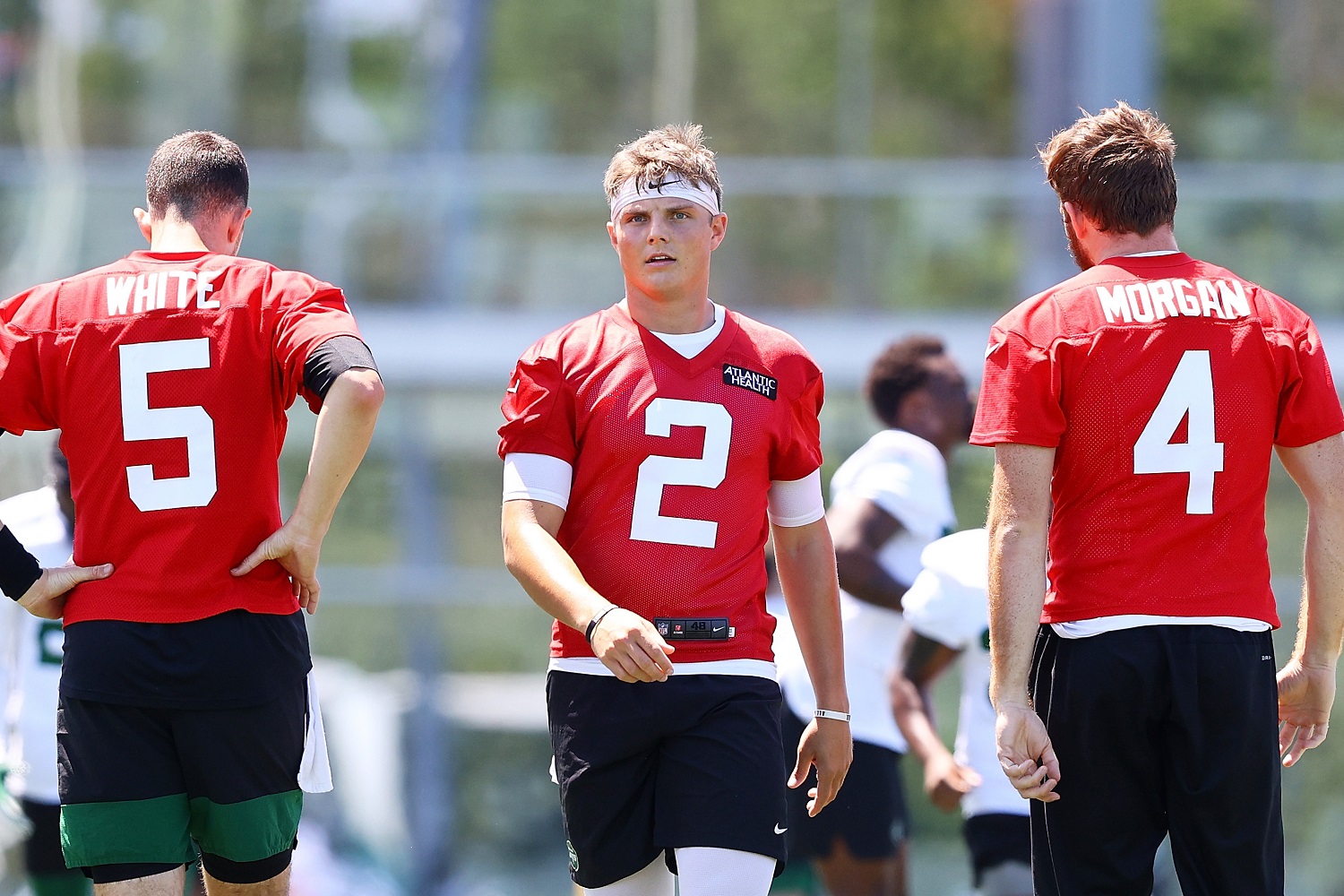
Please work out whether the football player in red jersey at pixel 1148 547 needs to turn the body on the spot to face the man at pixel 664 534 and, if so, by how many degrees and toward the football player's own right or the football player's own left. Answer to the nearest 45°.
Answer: approximately 90° to the football player's own left

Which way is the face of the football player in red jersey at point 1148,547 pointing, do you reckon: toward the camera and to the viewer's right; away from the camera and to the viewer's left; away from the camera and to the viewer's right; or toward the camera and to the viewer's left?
away from the camera and to the viewer's left

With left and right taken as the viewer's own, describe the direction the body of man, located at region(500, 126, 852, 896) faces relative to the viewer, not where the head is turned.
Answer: facing the viewer

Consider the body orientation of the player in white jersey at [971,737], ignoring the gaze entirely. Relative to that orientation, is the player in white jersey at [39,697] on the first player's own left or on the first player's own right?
on the first player's own right

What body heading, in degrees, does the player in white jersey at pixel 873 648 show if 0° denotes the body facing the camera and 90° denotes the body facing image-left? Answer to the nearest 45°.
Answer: approximately 270°

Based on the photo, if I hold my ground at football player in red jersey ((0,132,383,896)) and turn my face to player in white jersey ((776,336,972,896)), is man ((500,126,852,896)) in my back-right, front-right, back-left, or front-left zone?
front-right

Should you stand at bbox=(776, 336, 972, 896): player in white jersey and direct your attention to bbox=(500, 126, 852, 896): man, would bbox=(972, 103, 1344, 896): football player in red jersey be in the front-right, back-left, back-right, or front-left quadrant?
front-left

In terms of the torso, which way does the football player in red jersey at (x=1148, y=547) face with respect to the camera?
away from the camera

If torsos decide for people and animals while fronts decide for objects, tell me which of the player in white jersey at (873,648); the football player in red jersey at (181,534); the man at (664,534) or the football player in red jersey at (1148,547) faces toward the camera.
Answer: the man

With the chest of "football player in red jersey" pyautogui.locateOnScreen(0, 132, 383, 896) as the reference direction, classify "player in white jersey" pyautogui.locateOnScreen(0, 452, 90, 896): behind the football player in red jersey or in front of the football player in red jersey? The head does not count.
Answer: in front

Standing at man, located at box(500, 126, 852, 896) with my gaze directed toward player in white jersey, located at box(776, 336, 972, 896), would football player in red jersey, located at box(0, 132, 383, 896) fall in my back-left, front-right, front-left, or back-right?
back-left

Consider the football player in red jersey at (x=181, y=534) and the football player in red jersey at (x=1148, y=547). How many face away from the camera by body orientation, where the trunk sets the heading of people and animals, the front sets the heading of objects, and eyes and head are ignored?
2

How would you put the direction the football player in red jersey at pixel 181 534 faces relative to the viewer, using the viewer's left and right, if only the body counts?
facing away from the viewer
